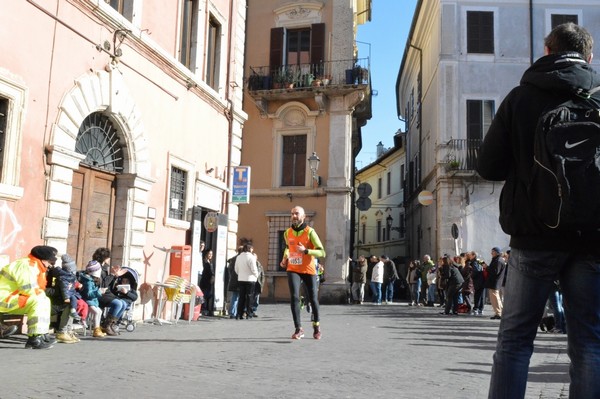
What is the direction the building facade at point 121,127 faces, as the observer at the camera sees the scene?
facing the viewer and to the right of the viewer

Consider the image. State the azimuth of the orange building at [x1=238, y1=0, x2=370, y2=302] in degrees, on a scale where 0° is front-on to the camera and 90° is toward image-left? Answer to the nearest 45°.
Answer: approximately 0°

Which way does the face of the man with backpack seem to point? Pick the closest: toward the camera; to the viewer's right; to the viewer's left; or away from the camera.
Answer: away from the camera

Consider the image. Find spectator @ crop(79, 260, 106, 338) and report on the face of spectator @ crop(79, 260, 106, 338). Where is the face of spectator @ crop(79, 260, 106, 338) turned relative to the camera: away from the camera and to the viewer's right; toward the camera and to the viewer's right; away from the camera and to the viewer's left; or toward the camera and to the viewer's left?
toward the camera and to the viewer's right

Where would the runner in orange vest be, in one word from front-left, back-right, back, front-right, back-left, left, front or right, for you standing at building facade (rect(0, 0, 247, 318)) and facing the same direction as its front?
front

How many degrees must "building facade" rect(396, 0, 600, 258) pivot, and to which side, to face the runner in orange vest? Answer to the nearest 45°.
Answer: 0° — it already faces them

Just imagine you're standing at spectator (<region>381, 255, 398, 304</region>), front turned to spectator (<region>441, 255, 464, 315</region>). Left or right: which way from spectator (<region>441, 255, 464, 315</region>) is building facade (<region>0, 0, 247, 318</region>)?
right

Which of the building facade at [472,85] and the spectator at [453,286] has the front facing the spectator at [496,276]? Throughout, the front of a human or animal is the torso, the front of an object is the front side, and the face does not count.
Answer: the building facade

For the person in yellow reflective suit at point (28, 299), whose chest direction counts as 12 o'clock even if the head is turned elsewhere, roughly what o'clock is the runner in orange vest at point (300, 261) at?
The runner in orange vest is roughly at 12 o'clock from the person in yellow reflective suit.

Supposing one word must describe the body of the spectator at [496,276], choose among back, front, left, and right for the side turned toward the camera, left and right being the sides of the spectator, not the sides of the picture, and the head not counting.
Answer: left
